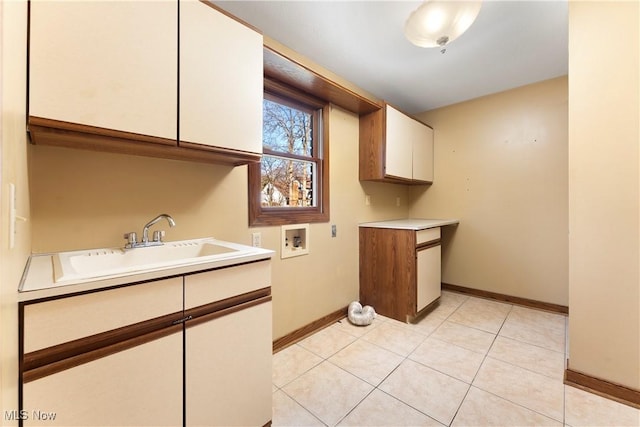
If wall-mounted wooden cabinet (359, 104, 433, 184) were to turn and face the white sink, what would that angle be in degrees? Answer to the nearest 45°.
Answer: approximately 90° to its right

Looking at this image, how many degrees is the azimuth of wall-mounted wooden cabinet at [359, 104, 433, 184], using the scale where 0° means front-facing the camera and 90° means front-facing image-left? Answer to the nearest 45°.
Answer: approximately 315°

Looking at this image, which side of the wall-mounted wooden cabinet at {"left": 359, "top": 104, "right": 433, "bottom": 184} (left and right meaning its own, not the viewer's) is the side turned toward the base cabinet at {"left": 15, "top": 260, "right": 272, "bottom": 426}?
right

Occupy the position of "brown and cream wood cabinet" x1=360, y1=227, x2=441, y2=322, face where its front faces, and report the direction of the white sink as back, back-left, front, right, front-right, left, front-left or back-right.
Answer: right

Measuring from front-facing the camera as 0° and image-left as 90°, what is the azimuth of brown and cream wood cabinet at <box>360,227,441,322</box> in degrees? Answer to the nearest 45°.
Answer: approximately 315°

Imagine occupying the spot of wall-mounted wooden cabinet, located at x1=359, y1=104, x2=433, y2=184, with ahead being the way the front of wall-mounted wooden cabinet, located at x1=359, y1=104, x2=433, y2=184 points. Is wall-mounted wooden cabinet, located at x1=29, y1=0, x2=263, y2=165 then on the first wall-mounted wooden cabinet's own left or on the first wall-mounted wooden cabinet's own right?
on the first wall-mounted wooden cabinet's own right

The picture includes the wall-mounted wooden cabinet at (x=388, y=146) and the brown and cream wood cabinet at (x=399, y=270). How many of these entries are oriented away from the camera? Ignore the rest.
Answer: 0

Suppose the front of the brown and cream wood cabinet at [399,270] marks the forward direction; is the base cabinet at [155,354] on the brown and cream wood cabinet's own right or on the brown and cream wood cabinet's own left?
on the brown and cream wood cabinet's own right

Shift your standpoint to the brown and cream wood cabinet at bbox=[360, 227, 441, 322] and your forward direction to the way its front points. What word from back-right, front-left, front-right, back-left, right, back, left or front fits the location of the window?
right

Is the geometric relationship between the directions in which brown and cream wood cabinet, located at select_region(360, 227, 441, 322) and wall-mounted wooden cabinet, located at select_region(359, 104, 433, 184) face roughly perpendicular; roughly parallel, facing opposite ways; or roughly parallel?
roughly parallel
